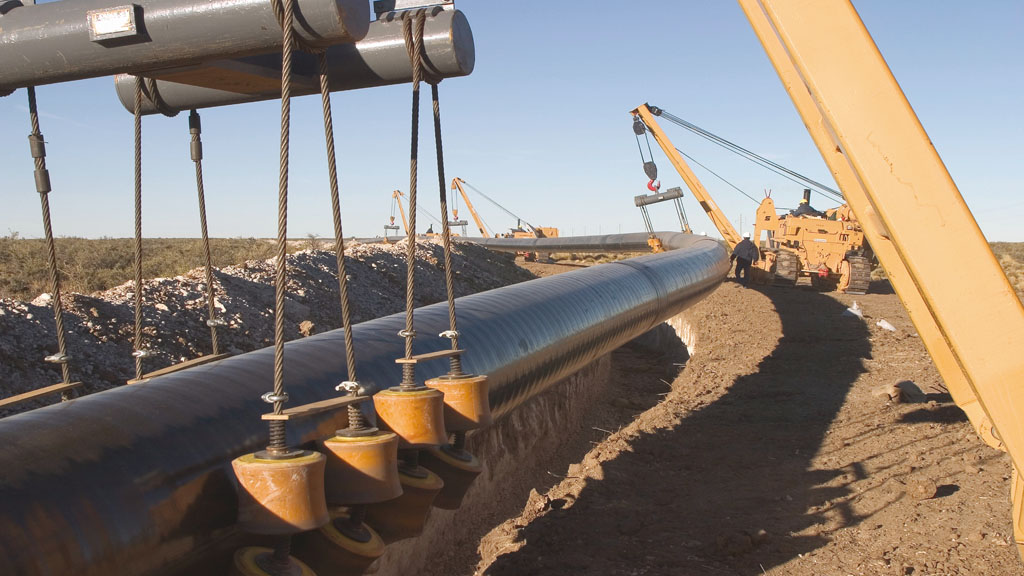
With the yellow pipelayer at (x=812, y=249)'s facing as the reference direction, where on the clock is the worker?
The worker is roughly at 8 o'clock from the yellow pipelayer.

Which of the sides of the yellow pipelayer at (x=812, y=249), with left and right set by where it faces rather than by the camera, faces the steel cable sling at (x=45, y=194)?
back

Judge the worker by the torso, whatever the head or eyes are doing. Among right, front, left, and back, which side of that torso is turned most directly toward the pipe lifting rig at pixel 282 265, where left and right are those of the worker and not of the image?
back

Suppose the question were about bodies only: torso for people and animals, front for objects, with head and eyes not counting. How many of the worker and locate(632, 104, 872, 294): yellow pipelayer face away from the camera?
2

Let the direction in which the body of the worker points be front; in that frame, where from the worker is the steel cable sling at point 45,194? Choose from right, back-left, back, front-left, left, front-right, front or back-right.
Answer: back

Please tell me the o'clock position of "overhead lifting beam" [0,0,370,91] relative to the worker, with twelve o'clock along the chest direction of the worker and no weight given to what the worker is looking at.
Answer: The overhead lifting beam is roughly at 6 o'clock from the worker.

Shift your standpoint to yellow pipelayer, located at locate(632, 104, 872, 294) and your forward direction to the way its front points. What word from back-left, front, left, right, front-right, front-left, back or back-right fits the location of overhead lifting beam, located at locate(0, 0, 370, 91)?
back

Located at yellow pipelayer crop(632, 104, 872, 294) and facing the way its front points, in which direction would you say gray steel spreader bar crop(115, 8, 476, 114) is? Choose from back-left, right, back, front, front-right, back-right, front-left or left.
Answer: back

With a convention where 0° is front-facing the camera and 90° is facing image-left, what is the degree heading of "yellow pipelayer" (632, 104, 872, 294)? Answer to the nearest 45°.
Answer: approximately 180°
